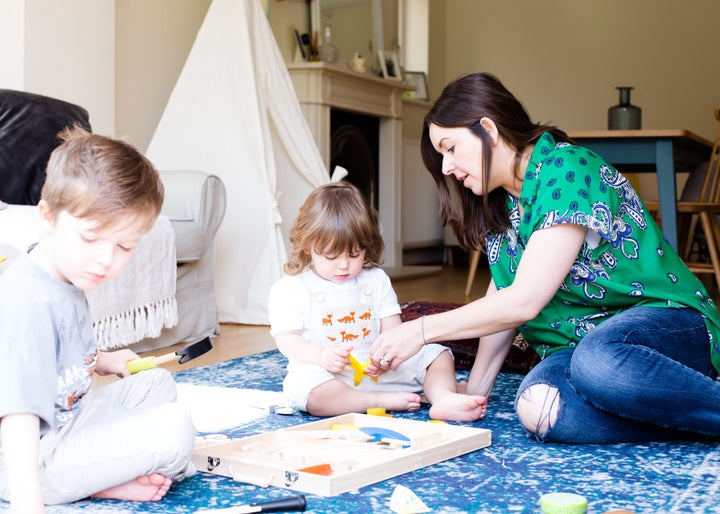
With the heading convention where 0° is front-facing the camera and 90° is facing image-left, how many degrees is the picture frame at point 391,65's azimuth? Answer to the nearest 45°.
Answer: approximately 315°

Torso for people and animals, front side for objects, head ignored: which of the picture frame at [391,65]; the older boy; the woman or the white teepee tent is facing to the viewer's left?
the woman

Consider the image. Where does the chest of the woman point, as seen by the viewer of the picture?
to the viewer's left

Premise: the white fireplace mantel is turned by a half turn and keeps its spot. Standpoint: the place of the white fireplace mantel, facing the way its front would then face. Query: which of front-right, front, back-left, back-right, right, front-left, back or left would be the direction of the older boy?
back-left

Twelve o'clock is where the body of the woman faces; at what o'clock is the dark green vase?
The dark green vase is roughly at 3 o'clock from the woman.

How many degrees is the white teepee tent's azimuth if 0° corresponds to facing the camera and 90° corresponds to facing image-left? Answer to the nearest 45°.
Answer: approximately 315°

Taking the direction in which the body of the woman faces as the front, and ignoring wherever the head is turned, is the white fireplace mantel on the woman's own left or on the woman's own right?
on the woman's own right

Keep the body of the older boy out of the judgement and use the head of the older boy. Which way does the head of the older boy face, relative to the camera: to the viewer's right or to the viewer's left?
to the viewer's right

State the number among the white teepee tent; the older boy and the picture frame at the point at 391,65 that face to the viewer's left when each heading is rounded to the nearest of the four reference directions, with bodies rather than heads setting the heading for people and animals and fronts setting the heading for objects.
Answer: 0

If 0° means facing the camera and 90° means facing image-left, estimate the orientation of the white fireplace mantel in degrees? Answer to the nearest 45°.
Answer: approximately 315°

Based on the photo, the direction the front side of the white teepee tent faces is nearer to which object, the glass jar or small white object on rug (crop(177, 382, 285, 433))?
the small white object on rug

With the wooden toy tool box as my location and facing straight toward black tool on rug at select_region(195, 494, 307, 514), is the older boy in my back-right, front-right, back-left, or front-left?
front-right

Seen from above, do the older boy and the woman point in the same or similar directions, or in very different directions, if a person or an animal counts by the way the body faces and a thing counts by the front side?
very different directions

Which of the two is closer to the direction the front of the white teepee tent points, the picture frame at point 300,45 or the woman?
the woman
